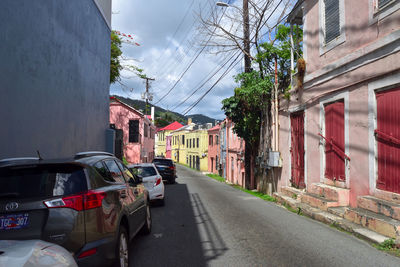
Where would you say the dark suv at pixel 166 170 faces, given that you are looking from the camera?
facing away from the viewer

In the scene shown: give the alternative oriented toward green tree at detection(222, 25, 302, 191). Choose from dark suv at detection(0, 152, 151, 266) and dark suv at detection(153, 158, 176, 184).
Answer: dark suv at detection(0, 152, 151, 266)

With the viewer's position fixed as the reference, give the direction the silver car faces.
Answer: facing away from the viewer

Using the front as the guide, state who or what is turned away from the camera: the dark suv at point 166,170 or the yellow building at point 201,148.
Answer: the dark suv

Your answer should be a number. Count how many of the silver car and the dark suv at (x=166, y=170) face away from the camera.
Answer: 2

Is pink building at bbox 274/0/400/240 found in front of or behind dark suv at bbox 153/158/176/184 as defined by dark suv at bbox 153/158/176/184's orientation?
behind

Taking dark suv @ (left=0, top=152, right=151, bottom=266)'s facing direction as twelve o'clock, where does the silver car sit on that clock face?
The silver car is roughly at 11 o'clock from the dark suv.

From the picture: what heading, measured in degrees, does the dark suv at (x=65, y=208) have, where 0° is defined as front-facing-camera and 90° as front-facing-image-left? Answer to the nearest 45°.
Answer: approximately 225°

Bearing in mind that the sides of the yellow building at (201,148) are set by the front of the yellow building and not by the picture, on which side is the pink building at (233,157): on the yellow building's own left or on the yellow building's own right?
on the yellow building's own left

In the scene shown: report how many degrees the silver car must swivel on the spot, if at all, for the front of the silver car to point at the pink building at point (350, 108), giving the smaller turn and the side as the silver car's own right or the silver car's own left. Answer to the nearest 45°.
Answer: approximately 135° to the silver car's own right

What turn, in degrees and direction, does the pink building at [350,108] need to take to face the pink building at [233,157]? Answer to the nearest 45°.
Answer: approximately 90° to its right

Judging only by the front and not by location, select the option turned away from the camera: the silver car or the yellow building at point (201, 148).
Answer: the silver car

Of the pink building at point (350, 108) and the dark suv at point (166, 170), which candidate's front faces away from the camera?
the dark suv

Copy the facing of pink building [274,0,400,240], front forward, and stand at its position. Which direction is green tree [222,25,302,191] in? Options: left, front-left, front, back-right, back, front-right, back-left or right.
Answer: right

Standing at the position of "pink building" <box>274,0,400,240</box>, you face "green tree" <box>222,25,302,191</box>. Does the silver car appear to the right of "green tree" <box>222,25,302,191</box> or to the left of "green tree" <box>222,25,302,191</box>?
left

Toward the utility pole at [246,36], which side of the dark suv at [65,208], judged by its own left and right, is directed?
front

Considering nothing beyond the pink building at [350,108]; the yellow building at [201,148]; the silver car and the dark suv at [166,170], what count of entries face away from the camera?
2
